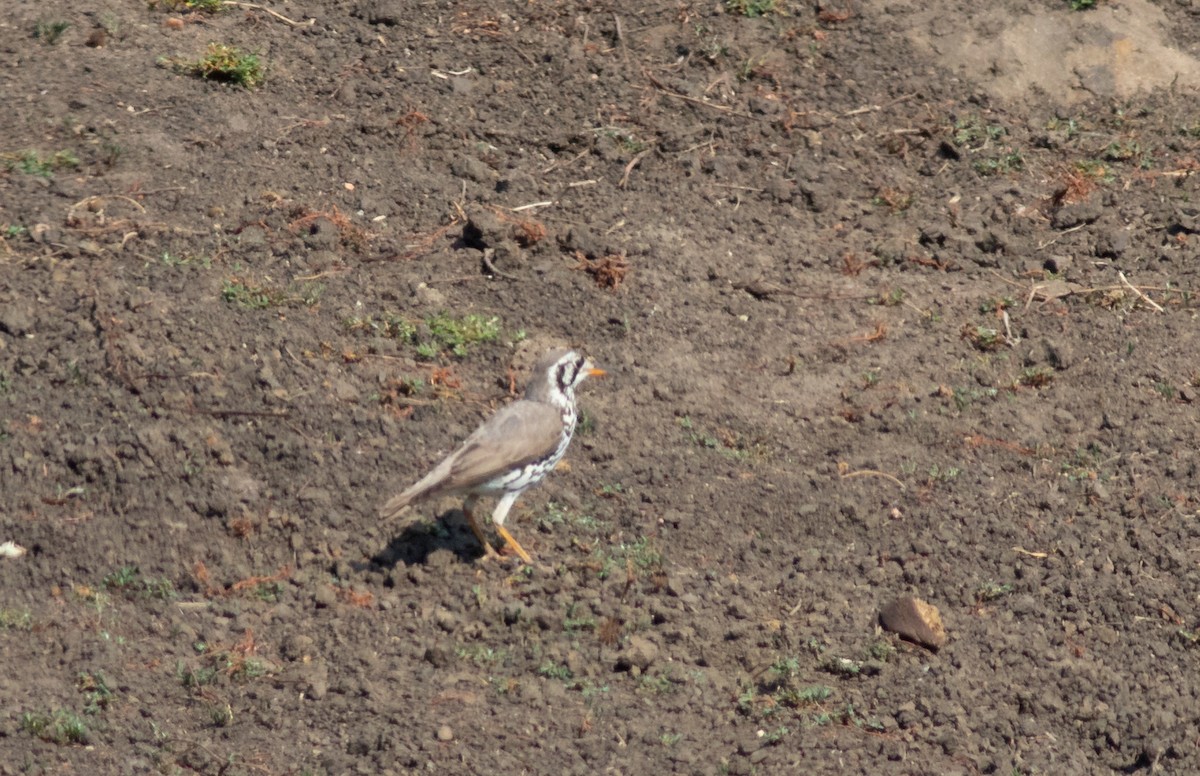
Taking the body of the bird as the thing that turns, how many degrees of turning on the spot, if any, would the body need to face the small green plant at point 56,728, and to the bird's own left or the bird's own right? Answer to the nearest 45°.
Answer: approximately 135° to the bird's own right

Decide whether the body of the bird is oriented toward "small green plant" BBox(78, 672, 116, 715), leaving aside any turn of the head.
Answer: no

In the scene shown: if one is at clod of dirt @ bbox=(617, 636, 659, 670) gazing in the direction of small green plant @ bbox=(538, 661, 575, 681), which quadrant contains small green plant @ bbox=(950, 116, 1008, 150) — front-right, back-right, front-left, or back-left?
back-right

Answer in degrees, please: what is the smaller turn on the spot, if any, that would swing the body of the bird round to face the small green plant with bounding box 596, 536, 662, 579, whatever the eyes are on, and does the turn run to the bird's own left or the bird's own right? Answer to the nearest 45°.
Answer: approximately 45° to the bird's own right

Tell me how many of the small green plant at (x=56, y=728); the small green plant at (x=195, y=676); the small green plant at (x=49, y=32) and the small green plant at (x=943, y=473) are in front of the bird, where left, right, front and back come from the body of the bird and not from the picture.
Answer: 1

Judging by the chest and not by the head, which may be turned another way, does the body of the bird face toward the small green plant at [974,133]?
no

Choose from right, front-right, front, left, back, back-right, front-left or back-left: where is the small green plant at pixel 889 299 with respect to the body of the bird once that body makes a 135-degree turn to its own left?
right

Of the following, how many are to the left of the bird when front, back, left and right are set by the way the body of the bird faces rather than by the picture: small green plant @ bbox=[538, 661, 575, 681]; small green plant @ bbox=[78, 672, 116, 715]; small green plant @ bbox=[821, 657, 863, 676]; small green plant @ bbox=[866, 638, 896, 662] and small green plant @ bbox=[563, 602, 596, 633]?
0

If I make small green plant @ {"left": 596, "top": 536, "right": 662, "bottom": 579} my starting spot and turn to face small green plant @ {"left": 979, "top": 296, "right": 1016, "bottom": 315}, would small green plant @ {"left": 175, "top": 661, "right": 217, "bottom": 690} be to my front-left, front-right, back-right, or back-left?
back-left

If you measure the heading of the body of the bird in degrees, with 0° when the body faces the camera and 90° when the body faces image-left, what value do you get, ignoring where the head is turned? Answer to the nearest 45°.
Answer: approximately 270°

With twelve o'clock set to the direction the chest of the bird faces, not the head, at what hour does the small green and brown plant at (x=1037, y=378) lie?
The small green and brown plant is roughly at 11 o'clock from the bird.

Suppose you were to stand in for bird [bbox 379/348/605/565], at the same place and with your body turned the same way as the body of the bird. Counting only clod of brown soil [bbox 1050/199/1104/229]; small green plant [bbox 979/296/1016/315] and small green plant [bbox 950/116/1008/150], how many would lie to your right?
0

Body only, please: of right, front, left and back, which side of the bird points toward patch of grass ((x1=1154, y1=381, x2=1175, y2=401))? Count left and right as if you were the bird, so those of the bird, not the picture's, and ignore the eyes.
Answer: front

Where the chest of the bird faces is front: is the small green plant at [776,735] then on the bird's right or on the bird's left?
on the bird's right

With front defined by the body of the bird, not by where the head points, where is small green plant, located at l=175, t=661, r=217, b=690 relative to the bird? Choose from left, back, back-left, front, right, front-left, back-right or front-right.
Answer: back-right
